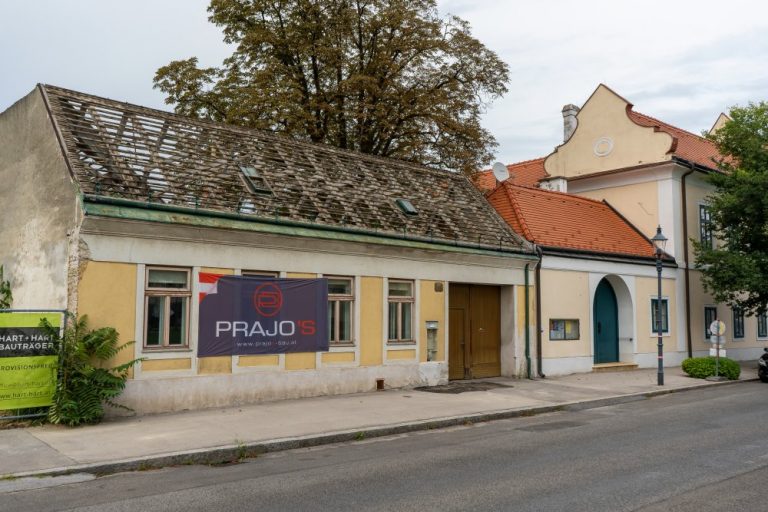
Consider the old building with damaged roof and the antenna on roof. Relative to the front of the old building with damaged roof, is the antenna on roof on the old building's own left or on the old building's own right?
on the old building's own left

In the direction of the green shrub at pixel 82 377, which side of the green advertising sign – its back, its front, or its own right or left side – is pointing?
left

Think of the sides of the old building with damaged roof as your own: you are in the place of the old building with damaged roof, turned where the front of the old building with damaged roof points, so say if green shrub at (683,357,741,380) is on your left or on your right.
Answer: on your left

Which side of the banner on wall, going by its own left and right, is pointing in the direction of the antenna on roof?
left

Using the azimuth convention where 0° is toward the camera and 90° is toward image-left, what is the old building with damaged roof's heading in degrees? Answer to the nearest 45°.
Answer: approximately 315°

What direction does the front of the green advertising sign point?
toward the camera

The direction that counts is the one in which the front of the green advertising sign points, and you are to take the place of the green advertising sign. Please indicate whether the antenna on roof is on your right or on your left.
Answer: on your left

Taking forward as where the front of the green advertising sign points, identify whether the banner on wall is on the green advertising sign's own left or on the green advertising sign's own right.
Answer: on the green advertising sign's own left

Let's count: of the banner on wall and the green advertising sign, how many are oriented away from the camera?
0

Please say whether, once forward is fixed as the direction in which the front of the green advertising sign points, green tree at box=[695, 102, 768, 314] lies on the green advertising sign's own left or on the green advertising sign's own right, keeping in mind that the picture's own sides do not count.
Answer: on the green advertising sign's own left

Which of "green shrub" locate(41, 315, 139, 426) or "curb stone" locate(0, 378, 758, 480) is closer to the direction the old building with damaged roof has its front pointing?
the curb stone

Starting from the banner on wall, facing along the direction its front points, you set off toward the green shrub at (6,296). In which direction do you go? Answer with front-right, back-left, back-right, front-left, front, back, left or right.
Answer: back-right

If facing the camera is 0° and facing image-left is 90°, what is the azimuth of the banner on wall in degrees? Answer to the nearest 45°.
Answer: approximately 315°

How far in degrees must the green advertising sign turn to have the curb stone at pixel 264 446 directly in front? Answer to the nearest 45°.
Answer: approximately 45° to its left
